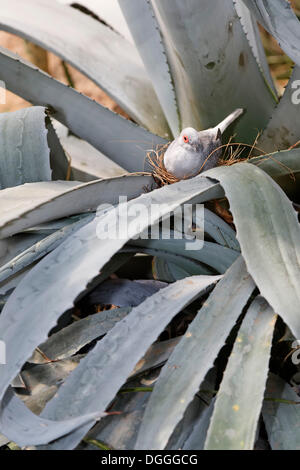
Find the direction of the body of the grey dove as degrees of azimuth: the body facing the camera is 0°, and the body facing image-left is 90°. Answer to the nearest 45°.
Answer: approximately 45°
